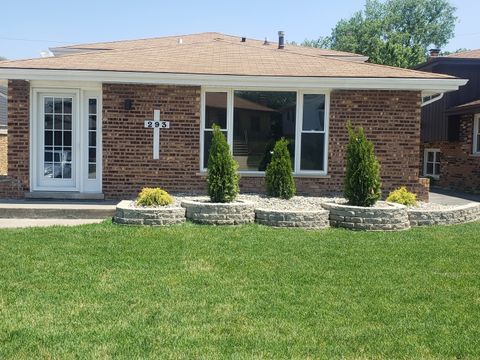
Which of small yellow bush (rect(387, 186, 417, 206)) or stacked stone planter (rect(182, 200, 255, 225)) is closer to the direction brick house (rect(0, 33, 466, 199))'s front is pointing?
the stacked stone planter

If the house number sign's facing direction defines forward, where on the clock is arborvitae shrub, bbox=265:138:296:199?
The arborvitae shrub is roughly at 10 o'clock from the house number sign.

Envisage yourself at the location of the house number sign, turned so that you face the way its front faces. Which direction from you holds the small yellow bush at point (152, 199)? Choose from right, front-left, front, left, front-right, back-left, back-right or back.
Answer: front

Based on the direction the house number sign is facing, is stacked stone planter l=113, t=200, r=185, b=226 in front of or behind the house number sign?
in front

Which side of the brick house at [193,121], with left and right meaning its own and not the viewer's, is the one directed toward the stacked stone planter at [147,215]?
front

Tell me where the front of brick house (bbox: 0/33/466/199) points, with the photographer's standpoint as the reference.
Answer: facing the viewer

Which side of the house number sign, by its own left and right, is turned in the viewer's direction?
front

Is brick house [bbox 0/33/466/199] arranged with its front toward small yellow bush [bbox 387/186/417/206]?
no

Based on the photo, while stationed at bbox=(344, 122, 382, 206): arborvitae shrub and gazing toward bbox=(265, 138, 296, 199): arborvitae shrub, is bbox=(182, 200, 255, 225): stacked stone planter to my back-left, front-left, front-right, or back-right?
front-left

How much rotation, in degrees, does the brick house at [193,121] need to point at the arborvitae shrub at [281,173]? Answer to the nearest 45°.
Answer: approximately 45° to its left

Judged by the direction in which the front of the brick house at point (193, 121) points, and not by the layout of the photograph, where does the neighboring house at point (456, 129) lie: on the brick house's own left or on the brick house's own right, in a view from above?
on the brick house's own left

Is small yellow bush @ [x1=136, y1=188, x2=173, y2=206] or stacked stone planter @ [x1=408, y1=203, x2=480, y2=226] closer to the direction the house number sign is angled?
the small yellow bush

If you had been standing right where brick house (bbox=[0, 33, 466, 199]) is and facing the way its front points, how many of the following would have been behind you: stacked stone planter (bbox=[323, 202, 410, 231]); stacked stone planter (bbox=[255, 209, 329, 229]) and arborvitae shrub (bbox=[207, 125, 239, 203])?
0

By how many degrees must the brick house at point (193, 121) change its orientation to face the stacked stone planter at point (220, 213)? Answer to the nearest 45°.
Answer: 0° — it already faces it

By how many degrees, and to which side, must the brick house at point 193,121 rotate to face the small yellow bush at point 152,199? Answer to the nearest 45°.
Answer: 0° — it already faces it

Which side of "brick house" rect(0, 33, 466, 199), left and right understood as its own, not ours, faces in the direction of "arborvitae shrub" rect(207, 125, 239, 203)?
front

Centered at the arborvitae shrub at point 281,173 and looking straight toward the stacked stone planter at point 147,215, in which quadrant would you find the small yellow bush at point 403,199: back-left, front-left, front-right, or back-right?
back-left

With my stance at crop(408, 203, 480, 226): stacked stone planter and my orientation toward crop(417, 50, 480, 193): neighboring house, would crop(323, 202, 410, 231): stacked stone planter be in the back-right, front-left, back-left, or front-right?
back-left

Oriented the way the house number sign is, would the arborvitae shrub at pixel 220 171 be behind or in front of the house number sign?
in front

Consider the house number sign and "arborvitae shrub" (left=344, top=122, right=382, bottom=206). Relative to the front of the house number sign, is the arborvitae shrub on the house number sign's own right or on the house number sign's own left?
on the house number sign's own left
